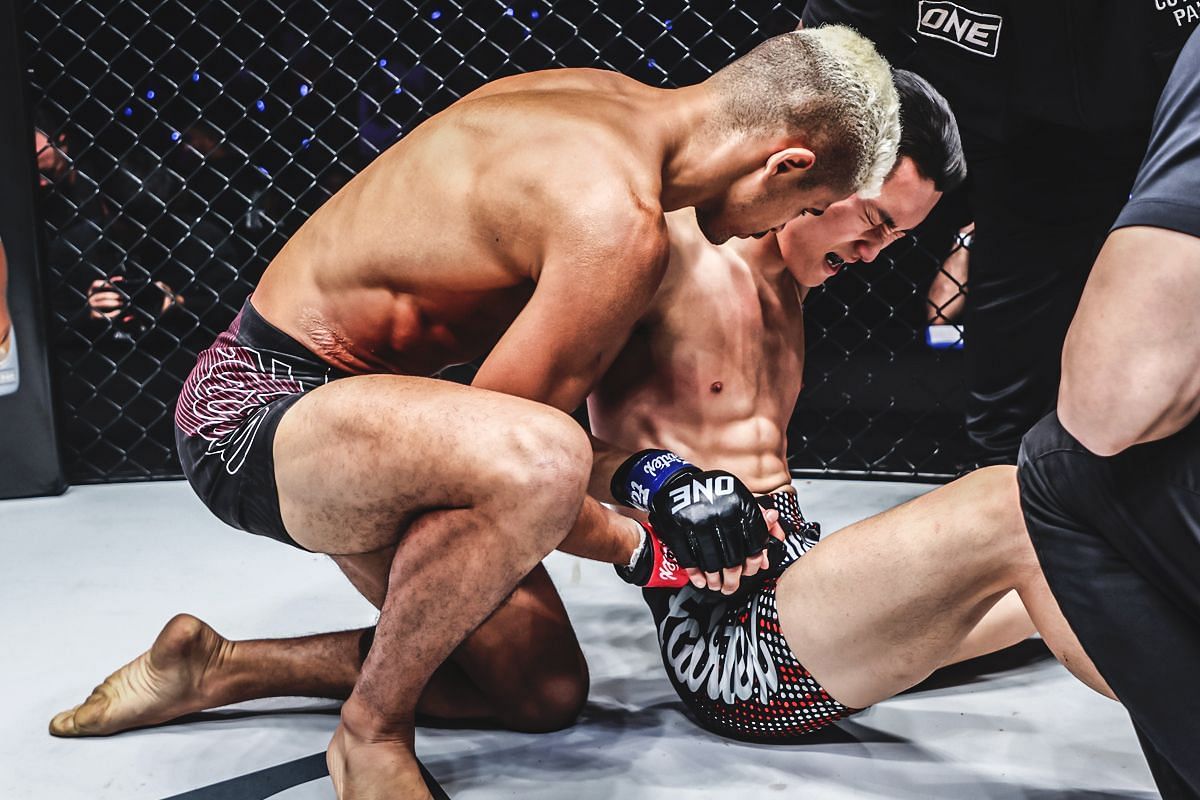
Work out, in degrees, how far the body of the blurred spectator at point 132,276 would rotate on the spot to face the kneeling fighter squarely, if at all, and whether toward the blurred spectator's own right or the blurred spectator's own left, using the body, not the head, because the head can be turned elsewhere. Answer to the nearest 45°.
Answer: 0° — they already face them

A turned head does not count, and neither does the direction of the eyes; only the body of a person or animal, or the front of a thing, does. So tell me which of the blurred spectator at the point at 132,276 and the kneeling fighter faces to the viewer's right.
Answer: the kneeling fighter

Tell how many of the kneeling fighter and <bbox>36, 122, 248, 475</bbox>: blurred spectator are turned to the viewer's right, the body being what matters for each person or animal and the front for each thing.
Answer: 1

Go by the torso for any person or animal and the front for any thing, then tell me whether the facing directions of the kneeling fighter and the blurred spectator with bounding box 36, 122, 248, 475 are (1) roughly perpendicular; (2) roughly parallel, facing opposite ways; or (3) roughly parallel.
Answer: roughly perpendicular

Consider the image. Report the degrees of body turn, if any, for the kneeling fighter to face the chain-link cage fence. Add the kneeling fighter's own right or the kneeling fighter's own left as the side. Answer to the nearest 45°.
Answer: approximately 90° to the kneeling fighter's own left

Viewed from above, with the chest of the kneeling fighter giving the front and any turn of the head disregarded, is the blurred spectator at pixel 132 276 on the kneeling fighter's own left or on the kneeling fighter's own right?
on the kneeling fighter's own left

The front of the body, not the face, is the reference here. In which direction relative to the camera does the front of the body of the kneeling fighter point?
to the viewer's right

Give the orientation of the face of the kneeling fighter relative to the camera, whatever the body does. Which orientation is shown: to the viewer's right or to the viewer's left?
to the viewer's right

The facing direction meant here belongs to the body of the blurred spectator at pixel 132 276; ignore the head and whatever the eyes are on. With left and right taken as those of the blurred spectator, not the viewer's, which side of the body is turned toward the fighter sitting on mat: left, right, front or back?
front

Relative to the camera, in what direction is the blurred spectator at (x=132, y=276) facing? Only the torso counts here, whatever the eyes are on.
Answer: toward the camera

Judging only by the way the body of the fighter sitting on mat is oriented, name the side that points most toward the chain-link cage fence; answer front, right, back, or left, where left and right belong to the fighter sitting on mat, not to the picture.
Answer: back
